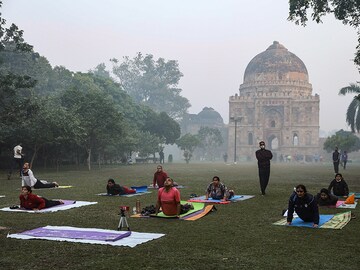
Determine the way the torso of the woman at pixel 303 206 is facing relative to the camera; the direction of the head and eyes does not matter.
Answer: toward the camera

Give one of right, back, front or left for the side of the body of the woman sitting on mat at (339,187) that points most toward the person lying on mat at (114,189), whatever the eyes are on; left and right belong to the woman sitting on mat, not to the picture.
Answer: right

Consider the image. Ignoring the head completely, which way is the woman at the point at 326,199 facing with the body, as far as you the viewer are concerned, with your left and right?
facing the viewer and to the left of the viewer

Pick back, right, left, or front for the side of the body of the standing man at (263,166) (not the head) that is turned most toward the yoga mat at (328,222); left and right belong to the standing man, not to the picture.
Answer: front

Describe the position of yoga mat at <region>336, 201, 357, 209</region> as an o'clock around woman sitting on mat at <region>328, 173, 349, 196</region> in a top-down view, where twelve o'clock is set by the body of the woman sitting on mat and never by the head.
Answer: The yoga mat is roughly at 12 o'clock from the woman sitting on mat.

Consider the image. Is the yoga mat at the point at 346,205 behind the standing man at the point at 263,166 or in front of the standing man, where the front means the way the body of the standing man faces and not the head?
in front

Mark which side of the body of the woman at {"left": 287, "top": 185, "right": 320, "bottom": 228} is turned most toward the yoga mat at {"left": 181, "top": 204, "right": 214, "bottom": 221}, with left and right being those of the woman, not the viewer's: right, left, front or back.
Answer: right

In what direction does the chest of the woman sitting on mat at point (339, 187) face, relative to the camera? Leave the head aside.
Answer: toward the camera

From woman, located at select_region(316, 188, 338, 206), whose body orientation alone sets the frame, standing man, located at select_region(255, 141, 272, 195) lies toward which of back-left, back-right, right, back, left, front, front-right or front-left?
right

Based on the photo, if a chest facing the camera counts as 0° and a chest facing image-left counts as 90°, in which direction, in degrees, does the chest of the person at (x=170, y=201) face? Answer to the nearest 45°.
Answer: approximately 45°
